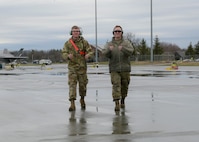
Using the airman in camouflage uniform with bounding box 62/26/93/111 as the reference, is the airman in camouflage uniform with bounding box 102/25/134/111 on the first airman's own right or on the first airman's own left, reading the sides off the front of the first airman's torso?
on the first airman's own left

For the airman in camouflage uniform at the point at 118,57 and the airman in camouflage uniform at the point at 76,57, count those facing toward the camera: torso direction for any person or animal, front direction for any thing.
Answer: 2

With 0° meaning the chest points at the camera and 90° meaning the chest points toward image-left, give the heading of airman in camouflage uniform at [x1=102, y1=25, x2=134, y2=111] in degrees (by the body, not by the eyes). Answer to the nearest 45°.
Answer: approximately 0°

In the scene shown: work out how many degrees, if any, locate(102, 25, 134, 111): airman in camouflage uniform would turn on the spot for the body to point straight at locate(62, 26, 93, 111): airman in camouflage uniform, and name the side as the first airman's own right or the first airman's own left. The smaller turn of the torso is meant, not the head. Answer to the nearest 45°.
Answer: approximately 90° to the first airman's own right

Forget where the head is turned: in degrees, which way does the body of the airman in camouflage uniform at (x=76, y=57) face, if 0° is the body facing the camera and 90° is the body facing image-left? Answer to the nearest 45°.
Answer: approximately 0°
